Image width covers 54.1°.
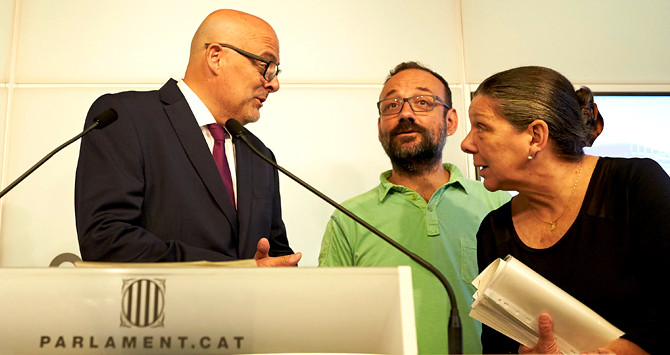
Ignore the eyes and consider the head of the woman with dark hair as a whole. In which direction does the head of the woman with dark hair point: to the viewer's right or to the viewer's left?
to the viewer's left

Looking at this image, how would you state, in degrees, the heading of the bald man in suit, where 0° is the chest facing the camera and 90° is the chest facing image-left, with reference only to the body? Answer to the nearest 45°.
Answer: approximately 315°

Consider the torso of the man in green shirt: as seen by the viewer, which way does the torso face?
toward the camera

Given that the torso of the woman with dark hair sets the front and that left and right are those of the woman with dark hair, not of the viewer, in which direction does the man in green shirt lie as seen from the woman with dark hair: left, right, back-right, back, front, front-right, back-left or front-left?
right

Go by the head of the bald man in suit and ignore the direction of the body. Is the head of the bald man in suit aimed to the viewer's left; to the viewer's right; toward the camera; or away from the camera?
to the viewer's right

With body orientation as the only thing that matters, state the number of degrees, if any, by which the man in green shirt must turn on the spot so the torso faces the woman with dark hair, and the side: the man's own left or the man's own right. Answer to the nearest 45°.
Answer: approximately 45° to the man's own left

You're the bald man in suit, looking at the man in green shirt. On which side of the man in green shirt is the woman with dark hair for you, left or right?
right

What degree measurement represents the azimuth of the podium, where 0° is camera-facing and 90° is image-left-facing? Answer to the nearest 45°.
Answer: approximately 0°

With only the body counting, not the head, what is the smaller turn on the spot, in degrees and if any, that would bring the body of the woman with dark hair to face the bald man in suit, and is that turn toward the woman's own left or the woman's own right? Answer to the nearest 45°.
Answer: approximately 45° to the woman's own right

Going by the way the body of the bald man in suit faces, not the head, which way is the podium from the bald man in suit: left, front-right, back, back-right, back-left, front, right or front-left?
front-right
